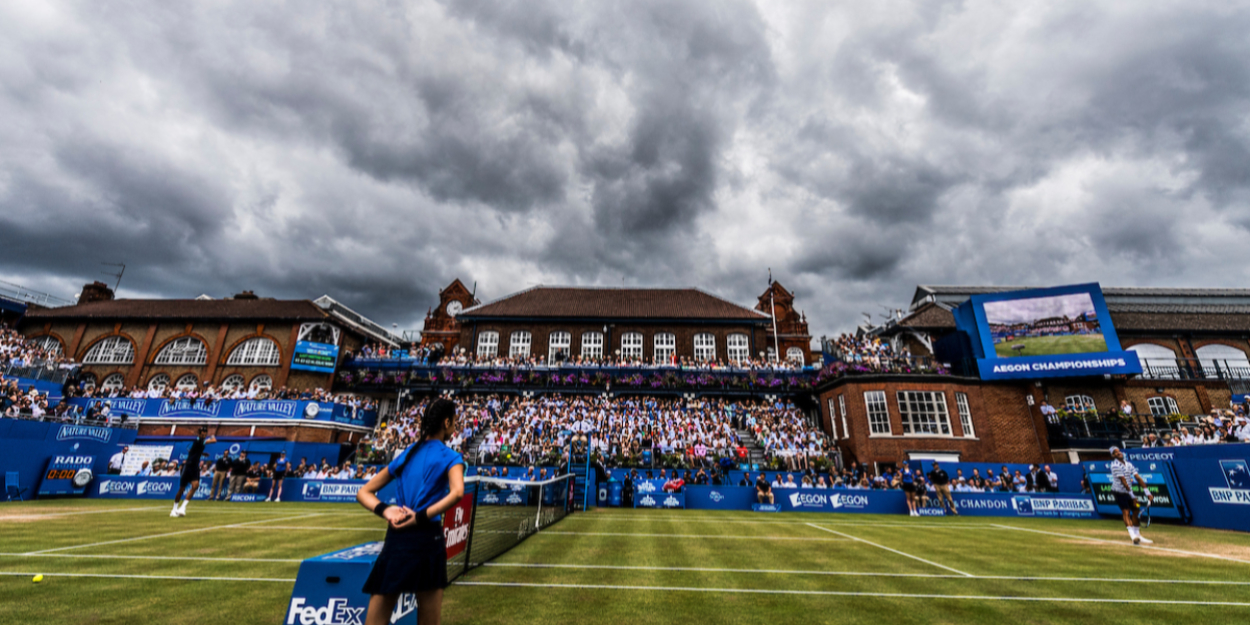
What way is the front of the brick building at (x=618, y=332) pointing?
toward the camera

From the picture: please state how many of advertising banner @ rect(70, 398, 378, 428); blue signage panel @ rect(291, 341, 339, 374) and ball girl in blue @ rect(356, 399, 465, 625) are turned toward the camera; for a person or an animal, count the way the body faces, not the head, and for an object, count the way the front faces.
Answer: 2

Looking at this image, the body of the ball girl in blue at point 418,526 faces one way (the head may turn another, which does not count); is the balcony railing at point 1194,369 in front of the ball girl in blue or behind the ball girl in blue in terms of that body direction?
in front

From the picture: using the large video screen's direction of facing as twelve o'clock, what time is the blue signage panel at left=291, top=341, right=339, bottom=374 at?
The blue signage panel is roughly at 2 o'clock from the large video screen.

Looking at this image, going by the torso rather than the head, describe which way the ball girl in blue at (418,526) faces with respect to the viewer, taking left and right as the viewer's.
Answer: facing away from the viewer and to the right of the viewer

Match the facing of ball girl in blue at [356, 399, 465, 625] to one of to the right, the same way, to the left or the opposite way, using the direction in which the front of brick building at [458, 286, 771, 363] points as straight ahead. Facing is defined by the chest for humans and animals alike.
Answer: the opposite way

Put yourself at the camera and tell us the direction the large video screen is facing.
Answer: facing the viewer

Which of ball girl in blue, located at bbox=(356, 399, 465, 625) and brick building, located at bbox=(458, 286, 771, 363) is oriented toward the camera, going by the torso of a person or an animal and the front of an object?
the brick building

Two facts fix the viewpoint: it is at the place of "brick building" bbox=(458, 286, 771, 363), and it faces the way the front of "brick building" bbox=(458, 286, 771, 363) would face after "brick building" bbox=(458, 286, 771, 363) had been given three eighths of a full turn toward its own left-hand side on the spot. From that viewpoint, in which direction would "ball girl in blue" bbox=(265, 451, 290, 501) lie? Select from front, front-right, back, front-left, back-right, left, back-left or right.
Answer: back

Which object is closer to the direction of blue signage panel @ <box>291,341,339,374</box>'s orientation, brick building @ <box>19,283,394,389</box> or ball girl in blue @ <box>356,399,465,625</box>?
the ball girl in blue

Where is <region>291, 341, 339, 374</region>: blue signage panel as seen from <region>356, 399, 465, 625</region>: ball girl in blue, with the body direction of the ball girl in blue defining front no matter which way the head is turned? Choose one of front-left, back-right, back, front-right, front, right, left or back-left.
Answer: front-left

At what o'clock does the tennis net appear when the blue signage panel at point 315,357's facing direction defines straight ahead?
The tennis net is roughly at 12 o'clock from the blue signage panel.

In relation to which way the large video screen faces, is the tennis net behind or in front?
in front

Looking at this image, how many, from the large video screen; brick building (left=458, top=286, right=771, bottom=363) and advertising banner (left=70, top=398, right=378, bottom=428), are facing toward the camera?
3

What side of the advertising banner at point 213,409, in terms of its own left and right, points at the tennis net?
front

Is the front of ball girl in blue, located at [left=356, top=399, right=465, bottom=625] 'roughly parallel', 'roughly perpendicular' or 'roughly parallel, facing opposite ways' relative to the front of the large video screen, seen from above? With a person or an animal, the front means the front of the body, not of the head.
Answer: roughly parallel, facing opposite ways
